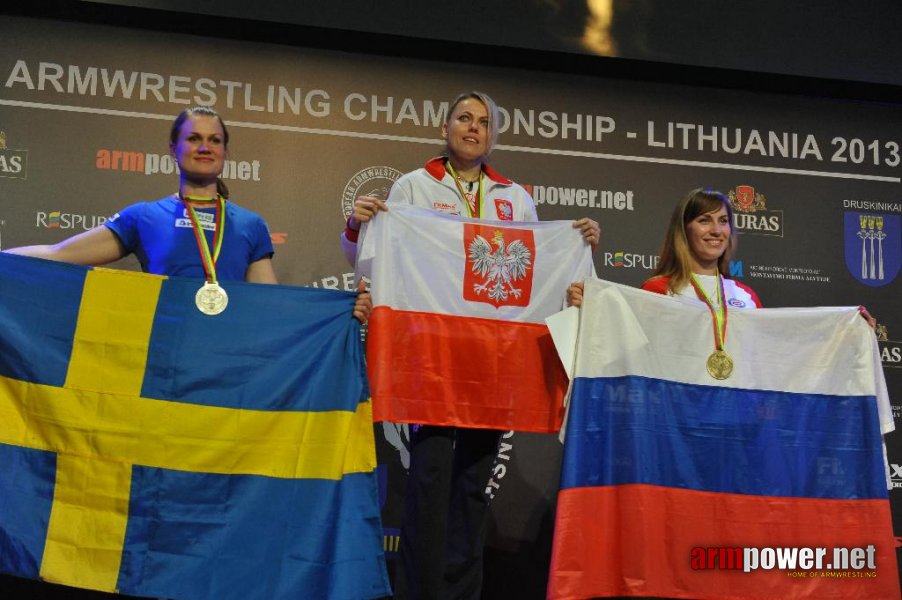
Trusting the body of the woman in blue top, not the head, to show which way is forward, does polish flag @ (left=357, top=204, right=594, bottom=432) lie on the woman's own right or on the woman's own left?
on the woman's own left

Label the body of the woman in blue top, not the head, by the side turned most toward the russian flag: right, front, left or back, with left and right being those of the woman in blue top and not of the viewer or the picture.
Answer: left

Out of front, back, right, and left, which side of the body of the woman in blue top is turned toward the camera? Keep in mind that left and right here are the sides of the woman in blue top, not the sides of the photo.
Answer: front

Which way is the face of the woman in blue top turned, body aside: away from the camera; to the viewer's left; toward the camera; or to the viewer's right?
toward the camera
